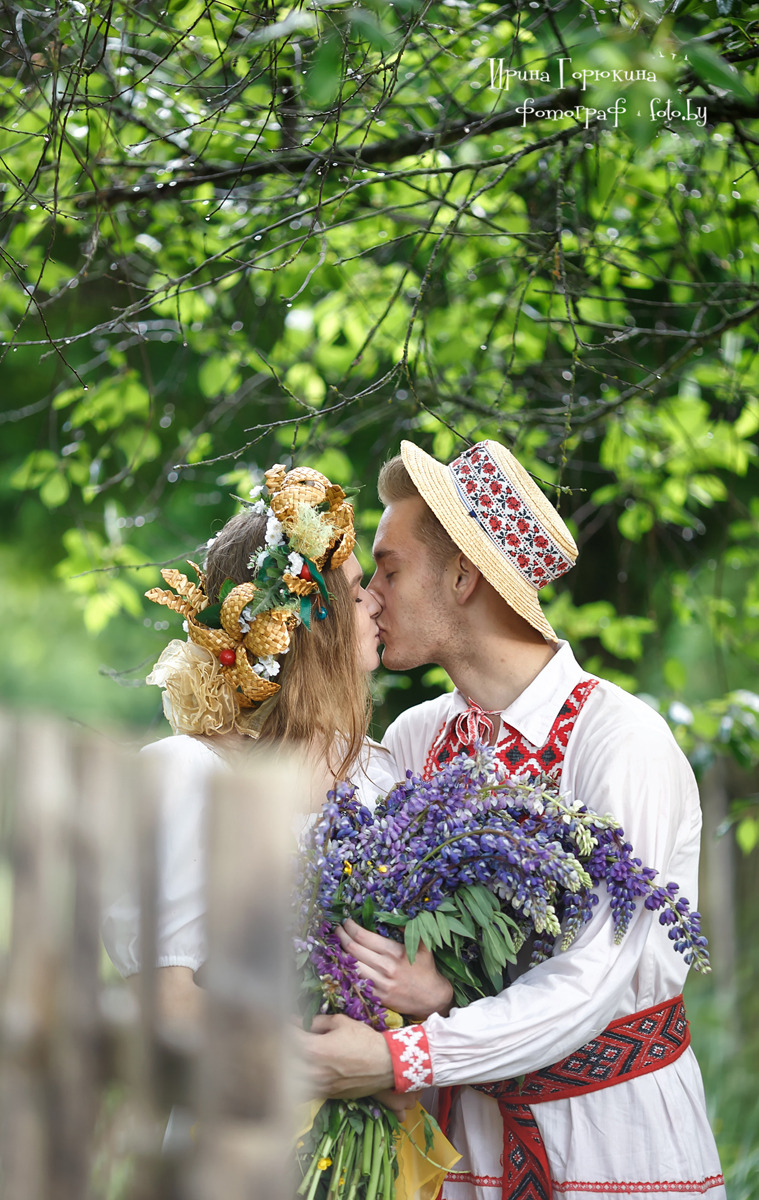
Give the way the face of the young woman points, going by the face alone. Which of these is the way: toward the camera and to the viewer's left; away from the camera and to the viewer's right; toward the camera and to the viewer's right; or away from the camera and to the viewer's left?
away from the camera and to the viewer's right

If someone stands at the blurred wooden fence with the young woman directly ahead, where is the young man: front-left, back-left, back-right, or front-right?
front-right

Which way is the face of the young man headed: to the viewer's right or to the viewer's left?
to the viewer's left

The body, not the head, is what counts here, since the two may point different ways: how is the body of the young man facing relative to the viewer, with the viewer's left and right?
facing the viewer and to the left of the viewer

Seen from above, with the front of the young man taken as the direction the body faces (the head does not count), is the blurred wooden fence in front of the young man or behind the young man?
in front
